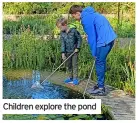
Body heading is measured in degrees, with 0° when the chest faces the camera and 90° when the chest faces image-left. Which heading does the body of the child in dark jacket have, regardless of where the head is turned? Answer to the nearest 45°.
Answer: approximately 45°

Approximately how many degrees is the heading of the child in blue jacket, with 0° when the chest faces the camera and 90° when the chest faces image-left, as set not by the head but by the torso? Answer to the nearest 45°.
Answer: approximately 90°
